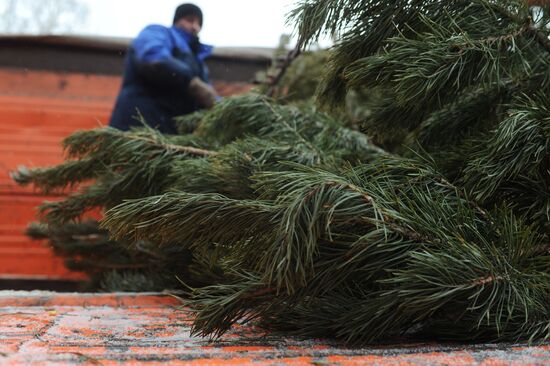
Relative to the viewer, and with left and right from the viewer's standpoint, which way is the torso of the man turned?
facing the viewer and to the right of the viewer

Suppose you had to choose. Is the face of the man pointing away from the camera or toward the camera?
toward the camera

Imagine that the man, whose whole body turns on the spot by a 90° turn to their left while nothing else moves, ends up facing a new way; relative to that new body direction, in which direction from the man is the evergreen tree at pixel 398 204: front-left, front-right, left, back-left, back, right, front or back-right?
back-right
